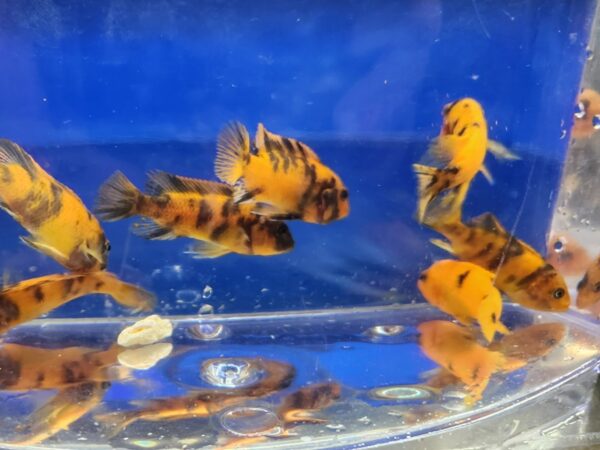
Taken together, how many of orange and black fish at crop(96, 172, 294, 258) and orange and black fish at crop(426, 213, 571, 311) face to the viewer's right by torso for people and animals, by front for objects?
2

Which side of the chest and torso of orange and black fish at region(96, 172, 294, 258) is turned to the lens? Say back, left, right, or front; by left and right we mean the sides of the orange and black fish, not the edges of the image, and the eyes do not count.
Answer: right

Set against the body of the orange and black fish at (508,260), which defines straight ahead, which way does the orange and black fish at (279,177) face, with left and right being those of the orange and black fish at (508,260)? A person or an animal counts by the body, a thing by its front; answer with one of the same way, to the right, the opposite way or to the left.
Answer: the same way

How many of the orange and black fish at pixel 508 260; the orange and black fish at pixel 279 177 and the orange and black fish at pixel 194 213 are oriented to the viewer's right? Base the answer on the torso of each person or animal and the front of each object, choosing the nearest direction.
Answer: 3

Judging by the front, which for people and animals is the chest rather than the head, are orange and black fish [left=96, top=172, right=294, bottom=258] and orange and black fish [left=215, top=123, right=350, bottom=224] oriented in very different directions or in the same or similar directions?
same or similar directions

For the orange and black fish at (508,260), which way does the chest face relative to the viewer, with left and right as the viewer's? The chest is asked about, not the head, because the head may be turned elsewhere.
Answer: facing to the right of the viewer

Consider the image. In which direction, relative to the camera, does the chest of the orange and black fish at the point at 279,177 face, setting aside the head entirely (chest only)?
to the viewer's right
